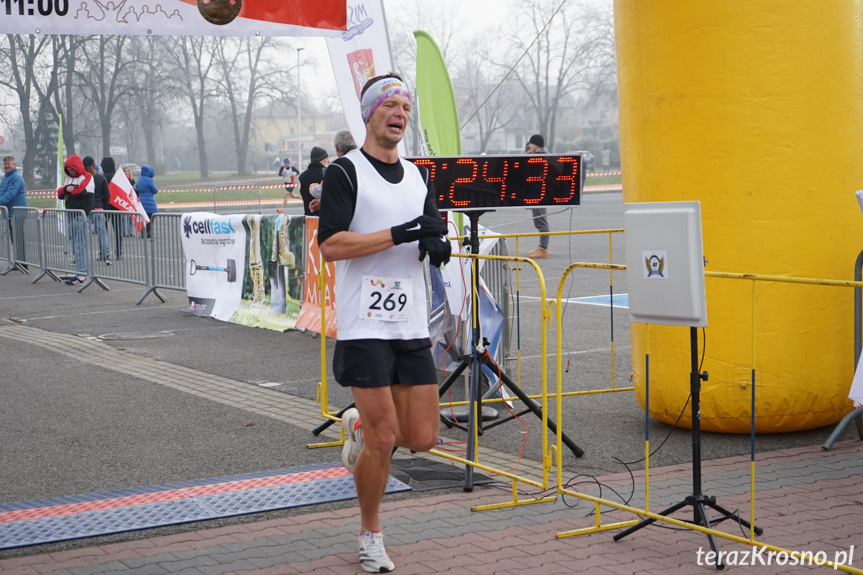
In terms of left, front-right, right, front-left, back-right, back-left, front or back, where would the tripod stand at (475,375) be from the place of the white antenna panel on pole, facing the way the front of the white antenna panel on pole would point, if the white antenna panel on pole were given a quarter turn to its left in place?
back

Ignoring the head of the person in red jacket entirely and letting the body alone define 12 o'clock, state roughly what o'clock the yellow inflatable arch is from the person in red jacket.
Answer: The yellow inflatable arch is roughly at 10 o'clock from the person in red jacket.

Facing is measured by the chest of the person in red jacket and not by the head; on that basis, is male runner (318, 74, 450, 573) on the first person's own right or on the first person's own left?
on the first person's own left

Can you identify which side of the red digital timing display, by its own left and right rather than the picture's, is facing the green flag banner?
back

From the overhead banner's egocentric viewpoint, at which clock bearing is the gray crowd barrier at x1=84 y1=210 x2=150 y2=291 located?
The gray crowd barrier is roughly at 6 o'clock from the overhead banner.

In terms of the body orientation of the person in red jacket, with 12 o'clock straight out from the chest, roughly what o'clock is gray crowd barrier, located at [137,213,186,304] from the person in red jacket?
The gray crowd barrier is roughly at 10 o'clock from the person in red jacket.

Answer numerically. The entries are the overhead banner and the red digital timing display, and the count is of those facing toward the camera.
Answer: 2

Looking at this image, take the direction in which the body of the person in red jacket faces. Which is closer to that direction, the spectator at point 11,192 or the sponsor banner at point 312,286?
the sponsor banner

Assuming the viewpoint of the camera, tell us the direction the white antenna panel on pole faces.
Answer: facing the viewer and to the left of the viewer

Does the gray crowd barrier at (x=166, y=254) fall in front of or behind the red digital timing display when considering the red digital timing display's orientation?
behind

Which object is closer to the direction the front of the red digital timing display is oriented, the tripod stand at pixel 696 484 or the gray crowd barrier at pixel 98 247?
the tripod stand

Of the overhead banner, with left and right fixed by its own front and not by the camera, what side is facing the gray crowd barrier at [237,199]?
back

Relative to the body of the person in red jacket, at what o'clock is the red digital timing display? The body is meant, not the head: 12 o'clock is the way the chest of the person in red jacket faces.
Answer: The red digital timing display is roughly at 10 o'clock from the person in red jacket.

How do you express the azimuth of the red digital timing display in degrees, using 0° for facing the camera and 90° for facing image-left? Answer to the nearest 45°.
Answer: approximately 0°
